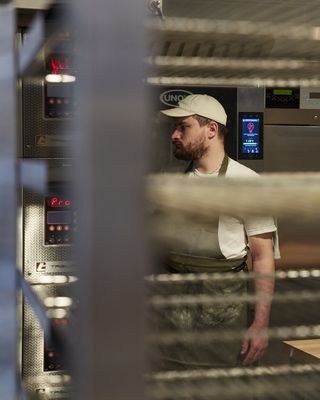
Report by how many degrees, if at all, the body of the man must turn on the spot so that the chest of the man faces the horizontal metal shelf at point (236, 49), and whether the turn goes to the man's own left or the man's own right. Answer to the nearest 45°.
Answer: approximately 45° to the man's own left

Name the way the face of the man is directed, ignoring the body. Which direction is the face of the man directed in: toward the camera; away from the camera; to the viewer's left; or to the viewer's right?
to the viewer's left
